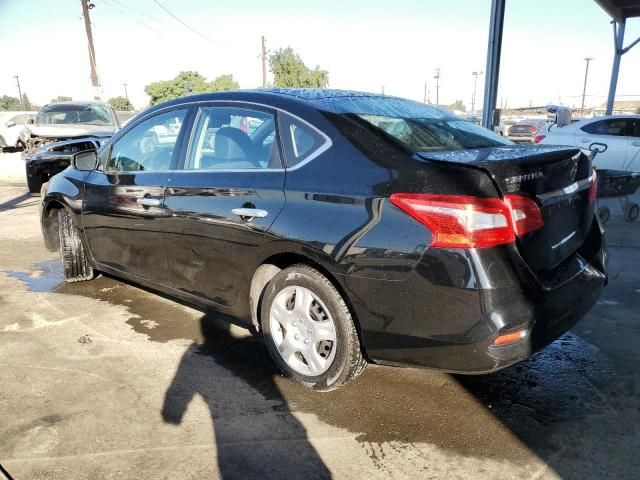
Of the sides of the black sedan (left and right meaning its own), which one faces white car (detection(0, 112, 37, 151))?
front

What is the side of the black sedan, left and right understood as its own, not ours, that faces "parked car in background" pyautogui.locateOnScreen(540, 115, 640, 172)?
right

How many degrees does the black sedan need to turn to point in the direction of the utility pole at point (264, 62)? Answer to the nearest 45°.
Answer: approximately 45° to its right

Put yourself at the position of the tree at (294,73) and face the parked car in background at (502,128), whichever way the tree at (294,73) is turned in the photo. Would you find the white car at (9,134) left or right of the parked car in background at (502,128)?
right

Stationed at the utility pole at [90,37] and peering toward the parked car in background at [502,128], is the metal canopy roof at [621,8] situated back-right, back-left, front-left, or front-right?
front-right

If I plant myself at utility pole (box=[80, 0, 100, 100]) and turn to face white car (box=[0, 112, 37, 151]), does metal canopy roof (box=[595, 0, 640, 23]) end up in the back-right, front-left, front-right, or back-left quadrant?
front-left

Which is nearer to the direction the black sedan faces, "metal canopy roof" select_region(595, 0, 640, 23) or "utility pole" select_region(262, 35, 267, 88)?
the utility pole

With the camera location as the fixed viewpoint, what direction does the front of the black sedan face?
facing away from the viewer and to the left of the viewer

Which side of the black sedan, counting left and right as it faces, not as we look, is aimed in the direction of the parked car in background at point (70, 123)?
front

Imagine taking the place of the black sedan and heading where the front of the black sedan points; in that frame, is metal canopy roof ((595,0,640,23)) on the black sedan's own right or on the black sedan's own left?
on the black sedan's own right

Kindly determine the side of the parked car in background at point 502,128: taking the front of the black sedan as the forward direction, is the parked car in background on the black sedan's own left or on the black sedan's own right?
on the black sedan's own right

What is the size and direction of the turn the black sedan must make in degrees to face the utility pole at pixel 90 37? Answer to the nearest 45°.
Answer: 0° — it already faces it
